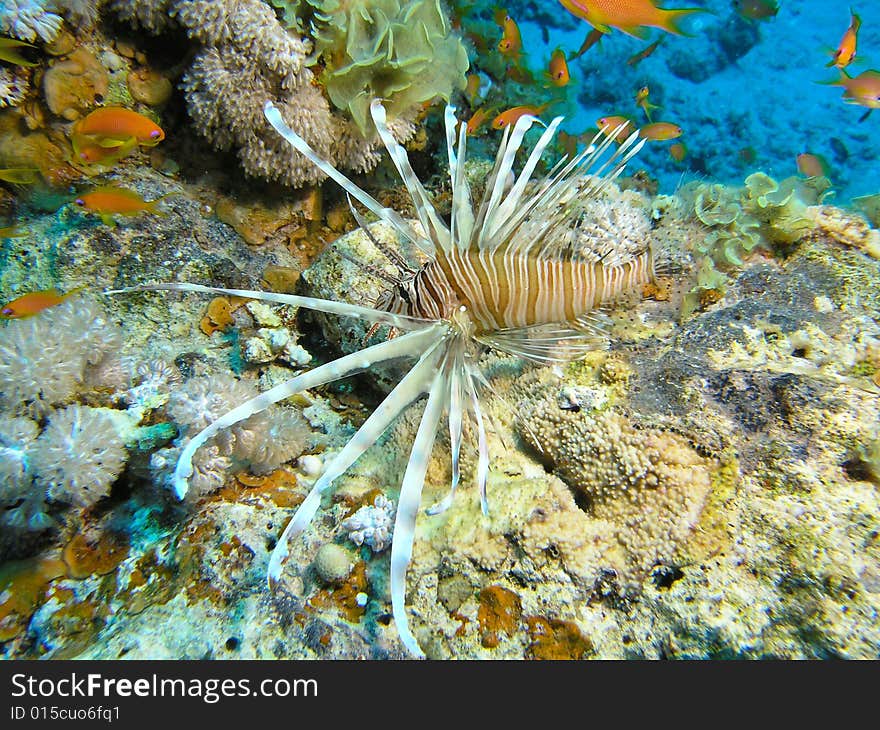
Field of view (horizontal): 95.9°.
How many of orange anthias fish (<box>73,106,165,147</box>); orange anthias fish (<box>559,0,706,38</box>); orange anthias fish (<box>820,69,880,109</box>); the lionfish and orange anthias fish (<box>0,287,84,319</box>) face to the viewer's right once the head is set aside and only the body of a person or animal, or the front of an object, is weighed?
2

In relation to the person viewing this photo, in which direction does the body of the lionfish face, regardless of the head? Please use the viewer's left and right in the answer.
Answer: facing to the left of the viewer

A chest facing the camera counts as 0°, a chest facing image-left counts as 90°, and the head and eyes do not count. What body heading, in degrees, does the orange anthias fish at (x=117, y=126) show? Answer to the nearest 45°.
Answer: approximately 270°

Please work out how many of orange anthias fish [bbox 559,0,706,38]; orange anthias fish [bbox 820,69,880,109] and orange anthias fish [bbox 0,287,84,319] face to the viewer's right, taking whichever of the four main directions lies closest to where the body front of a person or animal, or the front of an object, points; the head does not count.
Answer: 1

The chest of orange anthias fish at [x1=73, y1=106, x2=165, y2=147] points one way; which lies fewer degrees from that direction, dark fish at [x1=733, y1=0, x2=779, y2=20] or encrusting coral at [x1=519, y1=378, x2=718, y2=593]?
the dark fish

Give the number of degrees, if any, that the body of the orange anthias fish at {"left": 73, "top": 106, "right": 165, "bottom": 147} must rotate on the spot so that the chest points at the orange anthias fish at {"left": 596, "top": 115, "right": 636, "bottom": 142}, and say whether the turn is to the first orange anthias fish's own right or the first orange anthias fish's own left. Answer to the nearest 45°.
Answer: approximately 45° to the first orange anthias fish's own right

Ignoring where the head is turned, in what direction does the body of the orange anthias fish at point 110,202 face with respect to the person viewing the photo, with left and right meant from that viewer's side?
facing to the left of the viewer
